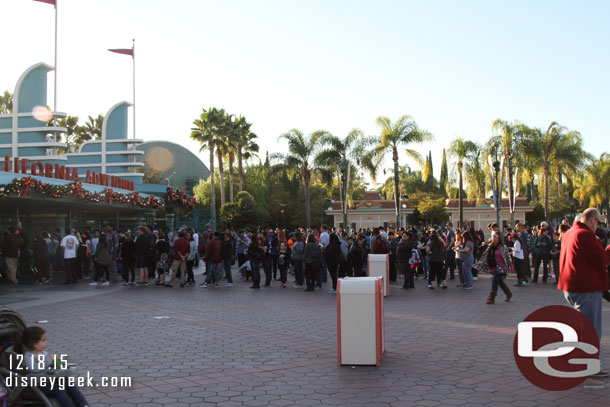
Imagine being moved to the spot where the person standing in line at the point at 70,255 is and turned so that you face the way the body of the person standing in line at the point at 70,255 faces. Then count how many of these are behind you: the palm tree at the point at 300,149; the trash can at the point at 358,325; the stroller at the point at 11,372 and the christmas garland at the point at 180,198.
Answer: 2

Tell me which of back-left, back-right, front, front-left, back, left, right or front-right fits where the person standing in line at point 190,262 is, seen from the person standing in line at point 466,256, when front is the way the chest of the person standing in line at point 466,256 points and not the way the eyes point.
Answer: front

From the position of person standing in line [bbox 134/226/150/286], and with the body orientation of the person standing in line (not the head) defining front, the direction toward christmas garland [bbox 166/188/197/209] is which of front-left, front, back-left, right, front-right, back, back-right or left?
right

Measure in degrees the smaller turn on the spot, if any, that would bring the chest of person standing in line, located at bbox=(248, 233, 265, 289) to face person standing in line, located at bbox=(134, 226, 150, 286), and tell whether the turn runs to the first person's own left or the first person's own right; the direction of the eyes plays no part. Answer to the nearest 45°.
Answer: approximately 90° to the first person's own left

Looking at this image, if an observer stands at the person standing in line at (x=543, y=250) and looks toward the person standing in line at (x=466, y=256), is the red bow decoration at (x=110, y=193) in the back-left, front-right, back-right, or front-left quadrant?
front-right

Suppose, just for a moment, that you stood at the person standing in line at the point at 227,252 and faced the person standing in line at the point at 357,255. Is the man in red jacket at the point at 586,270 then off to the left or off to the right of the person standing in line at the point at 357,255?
right

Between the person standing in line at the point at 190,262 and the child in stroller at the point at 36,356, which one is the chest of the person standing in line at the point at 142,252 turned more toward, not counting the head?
the child in stroller

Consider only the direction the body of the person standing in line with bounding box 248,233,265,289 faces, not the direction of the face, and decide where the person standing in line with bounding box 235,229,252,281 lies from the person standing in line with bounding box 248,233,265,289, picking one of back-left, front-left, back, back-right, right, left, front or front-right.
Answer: front

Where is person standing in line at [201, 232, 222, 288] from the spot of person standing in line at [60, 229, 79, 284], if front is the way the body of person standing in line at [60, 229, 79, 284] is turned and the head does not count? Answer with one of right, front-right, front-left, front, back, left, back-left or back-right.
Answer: back-right

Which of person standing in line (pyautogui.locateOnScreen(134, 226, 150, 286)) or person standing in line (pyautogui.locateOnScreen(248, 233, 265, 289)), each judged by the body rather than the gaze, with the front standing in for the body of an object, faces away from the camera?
person standing in line (pyautogui.locateOnScreen(248, 233, 265, 289))

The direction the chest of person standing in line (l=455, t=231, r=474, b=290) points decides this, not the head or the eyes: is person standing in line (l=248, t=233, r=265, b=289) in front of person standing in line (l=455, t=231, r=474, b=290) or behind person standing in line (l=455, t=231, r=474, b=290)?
in front

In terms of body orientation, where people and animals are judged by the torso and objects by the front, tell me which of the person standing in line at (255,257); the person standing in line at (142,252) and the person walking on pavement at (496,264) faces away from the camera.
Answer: the person standing in line at (255,257)
